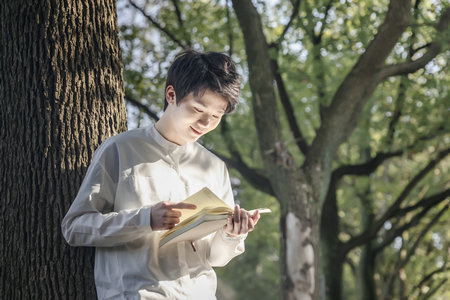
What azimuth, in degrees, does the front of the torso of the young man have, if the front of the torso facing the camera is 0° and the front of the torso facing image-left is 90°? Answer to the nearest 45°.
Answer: approximately 315°
